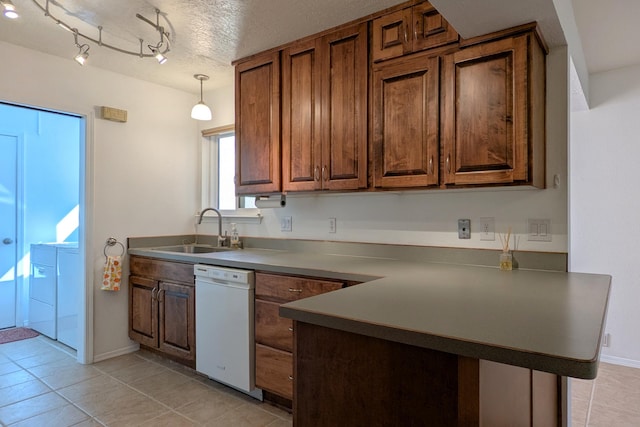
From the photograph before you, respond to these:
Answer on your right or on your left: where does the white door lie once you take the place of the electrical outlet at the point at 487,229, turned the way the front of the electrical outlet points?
on your right

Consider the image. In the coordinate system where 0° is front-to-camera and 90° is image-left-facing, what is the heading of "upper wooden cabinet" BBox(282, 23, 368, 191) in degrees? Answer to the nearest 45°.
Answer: approximately 45°

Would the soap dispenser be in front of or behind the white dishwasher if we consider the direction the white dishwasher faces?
behind

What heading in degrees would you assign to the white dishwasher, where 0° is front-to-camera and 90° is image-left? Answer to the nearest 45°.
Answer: approximately 45°
